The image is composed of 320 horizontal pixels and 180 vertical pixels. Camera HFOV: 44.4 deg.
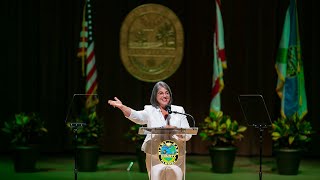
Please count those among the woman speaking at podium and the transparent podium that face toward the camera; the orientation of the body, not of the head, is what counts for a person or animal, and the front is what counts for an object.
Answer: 2

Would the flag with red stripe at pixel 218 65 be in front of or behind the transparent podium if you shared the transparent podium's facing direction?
behind

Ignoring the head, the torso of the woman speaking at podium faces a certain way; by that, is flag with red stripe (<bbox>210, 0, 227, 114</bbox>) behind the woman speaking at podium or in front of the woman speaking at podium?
behind

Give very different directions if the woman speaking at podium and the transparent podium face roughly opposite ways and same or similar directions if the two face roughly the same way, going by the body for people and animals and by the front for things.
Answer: same or similar directions

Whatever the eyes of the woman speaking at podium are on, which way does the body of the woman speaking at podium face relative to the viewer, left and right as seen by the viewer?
facing the viewer

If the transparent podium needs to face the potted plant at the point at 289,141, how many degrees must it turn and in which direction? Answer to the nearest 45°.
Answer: approximately 135° to its left

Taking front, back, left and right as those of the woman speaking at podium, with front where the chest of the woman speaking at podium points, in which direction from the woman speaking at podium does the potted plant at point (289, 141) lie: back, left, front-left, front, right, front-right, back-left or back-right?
back-left

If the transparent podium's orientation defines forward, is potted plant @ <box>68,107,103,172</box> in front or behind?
behind
